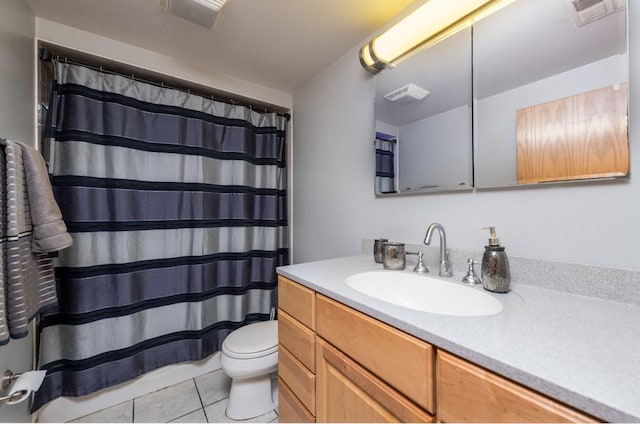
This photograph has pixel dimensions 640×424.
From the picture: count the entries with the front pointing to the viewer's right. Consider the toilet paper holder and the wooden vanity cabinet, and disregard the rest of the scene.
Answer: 1

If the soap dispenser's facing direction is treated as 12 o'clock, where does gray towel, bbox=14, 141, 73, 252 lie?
The gray towel is roughly at 11 o'clock from the soap dispenser.

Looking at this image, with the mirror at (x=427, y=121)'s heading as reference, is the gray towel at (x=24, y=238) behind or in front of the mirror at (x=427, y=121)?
in front

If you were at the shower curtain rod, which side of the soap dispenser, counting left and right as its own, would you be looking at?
front

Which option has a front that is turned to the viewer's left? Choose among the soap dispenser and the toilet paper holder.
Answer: the soap dispenser

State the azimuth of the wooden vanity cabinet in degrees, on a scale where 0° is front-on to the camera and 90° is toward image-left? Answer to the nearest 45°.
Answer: approximately 45°

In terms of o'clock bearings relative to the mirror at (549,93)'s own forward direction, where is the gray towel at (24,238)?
The gray towel is roughly at 12 o'clock from the mirror.

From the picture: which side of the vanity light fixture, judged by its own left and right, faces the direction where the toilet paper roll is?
front

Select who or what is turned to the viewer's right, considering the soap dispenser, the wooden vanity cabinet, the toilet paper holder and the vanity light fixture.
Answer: the toilet paper holder

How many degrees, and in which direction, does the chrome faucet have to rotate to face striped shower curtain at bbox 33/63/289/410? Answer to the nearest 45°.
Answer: approximately 45° to its right

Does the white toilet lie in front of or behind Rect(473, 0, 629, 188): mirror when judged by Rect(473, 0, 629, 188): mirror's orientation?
in front
